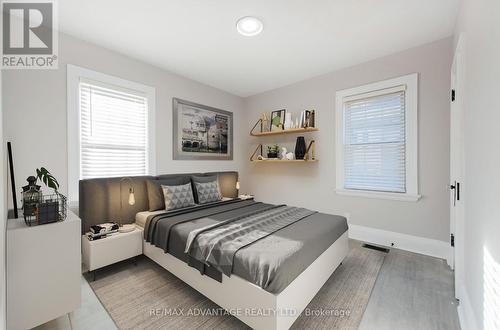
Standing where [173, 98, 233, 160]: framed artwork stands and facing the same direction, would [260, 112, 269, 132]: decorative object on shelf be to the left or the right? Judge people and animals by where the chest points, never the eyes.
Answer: on its left

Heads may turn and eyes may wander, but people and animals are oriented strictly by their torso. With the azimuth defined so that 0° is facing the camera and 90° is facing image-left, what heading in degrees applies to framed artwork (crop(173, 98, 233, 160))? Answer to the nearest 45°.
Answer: approximately 315°

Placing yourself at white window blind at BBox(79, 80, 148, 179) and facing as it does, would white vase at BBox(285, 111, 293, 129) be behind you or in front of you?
in front

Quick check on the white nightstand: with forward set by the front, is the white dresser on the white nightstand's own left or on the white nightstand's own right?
on the white nightstand's own right

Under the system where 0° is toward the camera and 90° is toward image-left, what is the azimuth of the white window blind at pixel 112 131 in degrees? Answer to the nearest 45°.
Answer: approximately 315°

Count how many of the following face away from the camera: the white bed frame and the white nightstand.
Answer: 0

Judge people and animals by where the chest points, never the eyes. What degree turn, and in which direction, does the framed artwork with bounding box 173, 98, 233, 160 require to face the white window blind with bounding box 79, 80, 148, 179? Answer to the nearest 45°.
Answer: approximately 90° to its right

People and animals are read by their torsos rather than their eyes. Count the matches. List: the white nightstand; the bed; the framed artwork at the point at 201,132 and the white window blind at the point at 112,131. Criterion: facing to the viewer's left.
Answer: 0

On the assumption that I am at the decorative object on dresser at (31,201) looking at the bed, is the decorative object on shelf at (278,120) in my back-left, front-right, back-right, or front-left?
front-left

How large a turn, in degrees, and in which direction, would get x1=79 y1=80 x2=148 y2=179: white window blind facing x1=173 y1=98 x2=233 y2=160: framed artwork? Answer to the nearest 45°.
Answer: approximately 45° to its left

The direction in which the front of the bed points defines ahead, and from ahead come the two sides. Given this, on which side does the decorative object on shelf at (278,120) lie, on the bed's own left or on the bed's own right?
on the bed's own left

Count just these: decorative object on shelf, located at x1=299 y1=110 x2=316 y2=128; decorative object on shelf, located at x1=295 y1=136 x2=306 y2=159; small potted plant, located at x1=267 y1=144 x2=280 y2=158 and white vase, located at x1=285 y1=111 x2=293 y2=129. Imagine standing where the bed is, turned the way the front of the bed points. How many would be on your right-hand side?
0

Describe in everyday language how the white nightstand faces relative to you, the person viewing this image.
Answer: facing the viewer and to the right of the viewer

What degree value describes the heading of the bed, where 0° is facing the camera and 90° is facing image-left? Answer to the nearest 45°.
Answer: approximately 315°
